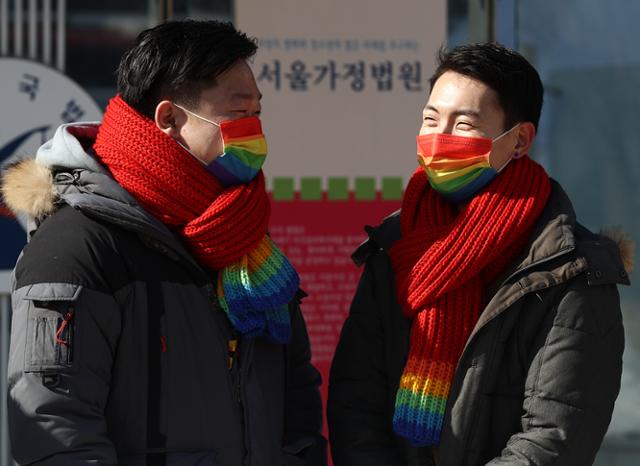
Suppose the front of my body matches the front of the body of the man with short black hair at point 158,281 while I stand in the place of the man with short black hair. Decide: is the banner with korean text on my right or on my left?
on my left

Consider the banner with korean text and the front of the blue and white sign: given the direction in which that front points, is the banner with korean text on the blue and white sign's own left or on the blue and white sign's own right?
on the blue and white sign's own left

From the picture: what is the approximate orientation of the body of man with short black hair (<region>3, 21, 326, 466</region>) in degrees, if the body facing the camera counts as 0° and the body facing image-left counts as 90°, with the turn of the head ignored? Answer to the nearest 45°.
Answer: approximately 315°

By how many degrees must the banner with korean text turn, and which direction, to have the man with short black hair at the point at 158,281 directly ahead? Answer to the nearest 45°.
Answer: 0° — it already faces them

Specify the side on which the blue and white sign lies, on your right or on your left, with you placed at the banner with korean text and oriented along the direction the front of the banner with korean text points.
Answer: on your right

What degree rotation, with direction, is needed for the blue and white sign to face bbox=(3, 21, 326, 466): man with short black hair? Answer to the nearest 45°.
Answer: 0° — it already faces them

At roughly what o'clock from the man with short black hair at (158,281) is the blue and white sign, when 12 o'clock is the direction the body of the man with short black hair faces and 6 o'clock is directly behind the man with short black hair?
The blue and white sign is roughly at 7 o'clock from the man with short black hair.

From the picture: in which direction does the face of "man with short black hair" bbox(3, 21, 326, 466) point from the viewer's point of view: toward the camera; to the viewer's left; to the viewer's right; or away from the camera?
to the viewer's right

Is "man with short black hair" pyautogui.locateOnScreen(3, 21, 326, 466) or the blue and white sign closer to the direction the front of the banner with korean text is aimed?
the man with short black hair

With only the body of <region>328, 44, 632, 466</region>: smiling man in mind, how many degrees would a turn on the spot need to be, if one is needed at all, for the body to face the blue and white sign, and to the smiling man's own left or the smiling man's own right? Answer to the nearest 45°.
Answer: approximately 90° to the smiling man's own right

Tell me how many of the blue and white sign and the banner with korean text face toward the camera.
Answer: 2
